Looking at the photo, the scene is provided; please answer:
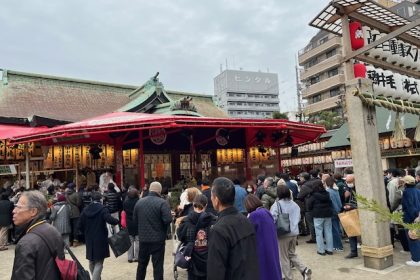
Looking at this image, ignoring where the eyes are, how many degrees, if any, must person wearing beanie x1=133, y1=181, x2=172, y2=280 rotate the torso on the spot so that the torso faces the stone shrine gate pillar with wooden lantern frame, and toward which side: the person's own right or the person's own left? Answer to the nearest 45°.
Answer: approximately 90° to the person's own right

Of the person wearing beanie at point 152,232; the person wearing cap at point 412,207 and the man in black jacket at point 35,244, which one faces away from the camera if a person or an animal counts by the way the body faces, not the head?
the person wearing beanie

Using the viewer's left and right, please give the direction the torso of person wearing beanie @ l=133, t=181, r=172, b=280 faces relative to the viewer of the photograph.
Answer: facing away from the viewer

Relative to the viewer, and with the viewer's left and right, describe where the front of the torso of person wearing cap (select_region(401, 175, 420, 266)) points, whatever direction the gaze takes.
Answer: facing to the left of the viewer

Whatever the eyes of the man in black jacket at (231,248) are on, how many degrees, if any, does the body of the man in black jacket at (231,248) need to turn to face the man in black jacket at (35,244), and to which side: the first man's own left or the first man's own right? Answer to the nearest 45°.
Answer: approximately 45° to the first man's own left

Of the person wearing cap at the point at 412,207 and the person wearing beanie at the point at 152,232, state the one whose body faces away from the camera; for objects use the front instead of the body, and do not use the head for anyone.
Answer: the person wearing beanie

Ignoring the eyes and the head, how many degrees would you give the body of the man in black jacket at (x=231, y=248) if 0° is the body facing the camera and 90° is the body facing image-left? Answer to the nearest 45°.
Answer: approximately 135°

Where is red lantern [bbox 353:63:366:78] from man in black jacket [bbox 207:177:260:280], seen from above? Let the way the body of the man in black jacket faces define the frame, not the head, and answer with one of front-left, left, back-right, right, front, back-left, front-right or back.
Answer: right

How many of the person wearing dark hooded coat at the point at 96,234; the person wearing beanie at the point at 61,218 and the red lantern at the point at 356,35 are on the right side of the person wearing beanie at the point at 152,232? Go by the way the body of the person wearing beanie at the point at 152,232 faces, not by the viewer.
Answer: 1
